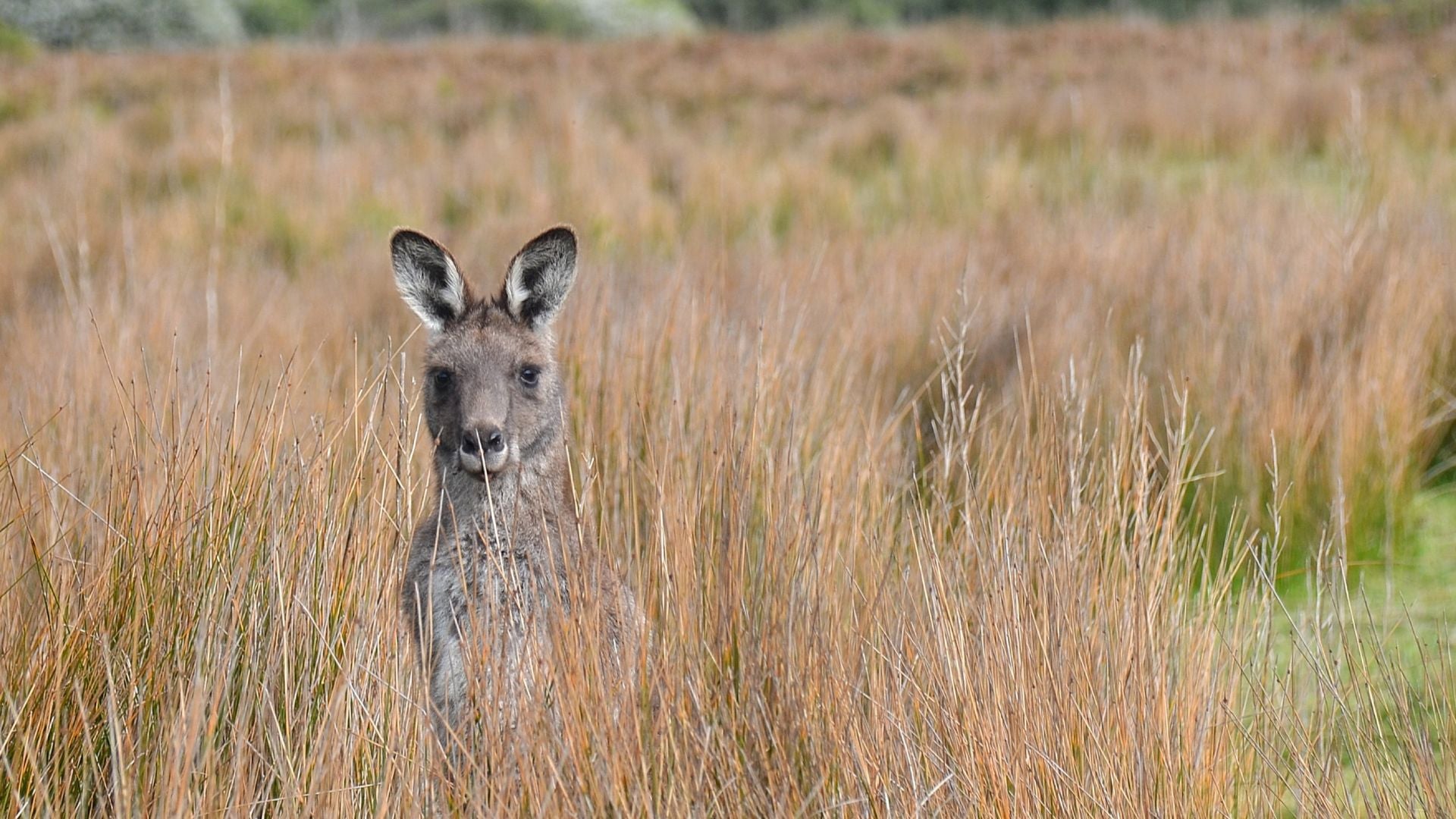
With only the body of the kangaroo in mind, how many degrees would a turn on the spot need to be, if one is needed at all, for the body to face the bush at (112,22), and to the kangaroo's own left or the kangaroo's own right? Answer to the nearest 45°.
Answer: approximately 180°

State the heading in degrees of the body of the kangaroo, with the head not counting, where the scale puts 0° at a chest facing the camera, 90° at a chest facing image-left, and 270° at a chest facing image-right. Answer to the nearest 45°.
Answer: approximately 0°
